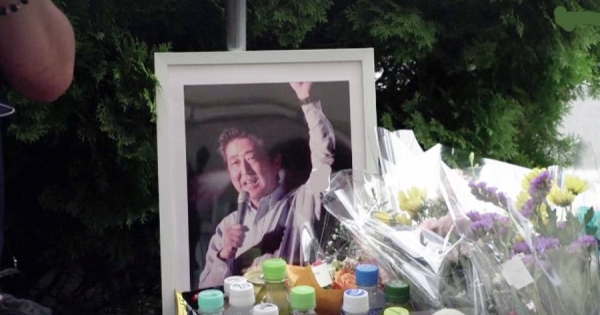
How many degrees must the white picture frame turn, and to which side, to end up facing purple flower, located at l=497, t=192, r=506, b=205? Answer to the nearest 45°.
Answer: approximately 45° to its left

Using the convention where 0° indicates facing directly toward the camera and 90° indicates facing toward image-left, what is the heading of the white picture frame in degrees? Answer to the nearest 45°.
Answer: approximately 0°
